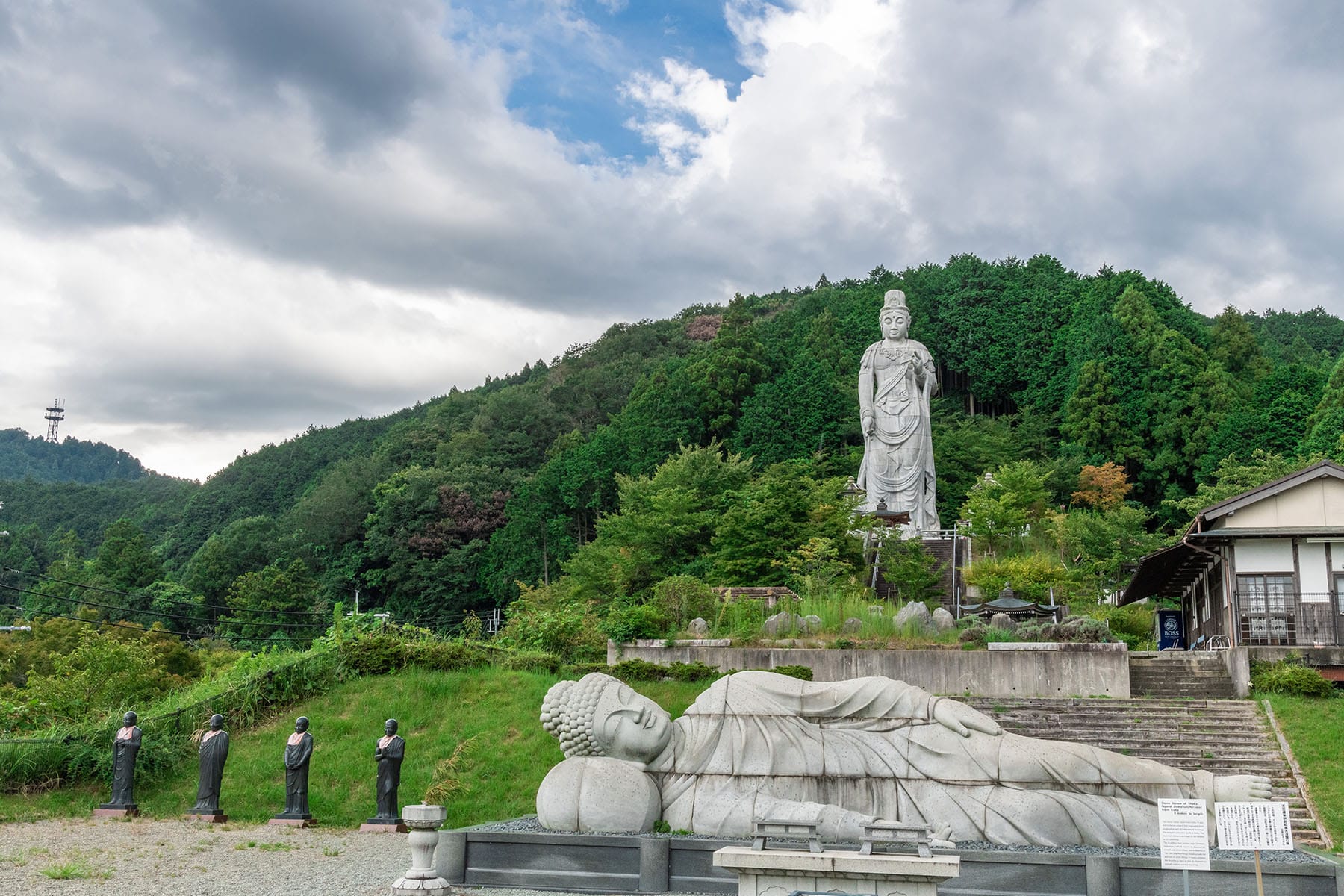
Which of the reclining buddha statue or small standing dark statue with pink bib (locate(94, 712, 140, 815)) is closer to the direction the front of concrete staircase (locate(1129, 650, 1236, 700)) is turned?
the reclining buddha statue

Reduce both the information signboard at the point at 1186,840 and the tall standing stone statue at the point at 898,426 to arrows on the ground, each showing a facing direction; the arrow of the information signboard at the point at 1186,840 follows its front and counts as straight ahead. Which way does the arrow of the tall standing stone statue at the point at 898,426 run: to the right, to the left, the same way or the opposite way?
the same way

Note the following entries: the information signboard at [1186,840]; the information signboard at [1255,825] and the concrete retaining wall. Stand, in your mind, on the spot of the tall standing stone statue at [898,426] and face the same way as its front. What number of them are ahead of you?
3

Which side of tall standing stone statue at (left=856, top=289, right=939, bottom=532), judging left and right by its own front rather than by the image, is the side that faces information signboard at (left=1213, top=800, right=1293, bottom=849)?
front

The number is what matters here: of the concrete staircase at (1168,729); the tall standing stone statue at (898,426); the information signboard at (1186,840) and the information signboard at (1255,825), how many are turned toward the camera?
4

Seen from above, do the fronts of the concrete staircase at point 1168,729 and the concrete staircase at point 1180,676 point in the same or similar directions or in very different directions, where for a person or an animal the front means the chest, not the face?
same or similar directions

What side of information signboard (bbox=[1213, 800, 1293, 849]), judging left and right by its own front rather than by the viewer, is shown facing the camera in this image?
front

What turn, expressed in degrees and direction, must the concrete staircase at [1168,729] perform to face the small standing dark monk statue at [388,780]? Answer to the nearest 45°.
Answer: approximately 45° to its right

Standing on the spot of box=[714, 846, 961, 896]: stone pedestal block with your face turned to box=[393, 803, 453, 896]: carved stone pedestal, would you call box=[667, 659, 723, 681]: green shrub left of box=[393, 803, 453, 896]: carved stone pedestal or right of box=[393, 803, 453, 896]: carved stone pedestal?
right

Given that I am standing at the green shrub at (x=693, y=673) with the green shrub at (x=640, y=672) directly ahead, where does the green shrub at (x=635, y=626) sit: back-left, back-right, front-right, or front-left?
front-right

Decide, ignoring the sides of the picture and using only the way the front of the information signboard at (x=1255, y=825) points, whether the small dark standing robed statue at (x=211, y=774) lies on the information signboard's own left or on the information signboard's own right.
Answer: on the information signboard's own right

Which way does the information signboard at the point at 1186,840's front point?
toward the camera

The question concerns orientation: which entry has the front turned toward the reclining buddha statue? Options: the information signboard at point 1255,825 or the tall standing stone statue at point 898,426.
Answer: the tall standing stone statue

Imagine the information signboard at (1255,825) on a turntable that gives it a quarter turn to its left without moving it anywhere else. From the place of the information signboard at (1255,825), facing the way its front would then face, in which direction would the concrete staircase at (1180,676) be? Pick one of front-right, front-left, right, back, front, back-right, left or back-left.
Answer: left

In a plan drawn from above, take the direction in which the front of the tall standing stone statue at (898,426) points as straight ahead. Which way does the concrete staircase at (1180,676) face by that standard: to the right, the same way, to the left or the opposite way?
the same way

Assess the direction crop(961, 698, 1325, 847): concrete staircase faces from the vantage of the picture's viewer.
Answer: facing the viewer

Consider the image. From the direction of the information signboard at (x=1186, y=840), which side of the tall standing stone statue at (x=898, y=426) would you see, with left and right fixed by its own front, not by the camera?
front

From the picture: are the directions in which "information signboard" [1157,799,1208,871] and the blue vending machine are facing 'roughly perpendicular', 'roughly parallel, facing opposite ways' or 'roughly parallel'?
roughly parallel
